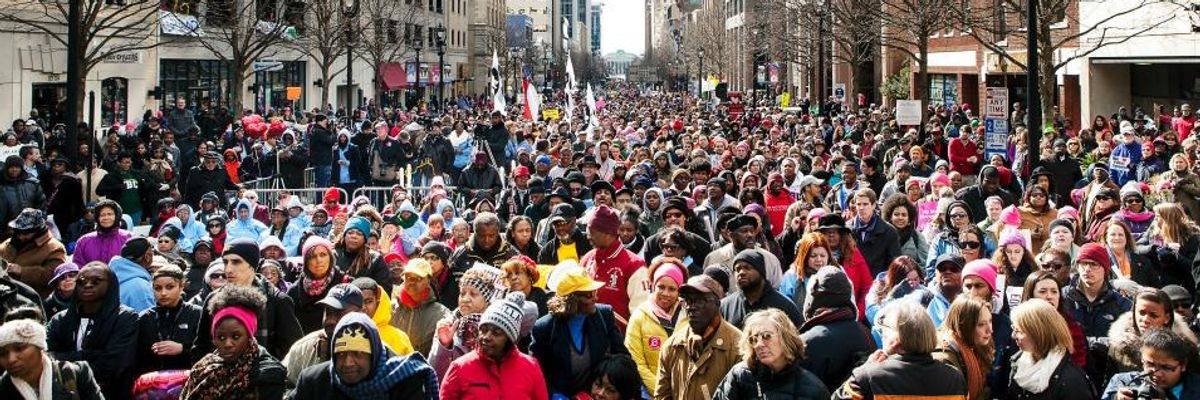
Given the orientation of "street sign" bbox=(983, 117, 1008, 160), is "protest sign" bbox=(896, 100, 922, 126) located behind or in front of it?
behind

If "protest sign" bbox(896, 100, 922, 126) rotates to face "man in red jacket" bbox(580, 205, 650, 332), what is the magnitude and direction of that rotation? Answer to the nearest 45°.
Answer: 0° — it already faces them

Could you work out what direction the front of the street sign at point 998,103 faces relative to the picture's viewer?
facing the viewer

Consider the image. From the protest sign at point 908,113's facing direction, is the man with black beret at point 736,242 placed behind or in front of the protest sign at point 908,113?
in front

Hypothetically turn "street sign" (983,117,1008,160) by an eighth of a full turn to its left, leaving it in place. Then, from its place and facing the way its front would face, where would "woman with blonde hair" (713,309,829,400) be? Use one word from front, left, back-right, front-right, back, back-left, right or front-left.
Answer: front-right

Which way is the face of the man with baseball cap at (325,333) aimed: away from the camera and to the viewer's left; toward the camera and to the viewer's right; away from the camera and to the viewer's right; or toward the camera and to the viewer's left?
toward the camera and to the viewer's left

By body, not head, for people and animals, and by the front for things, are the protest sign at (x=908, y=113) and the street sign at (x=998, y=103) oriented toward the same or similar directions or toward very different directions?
same or similar directions

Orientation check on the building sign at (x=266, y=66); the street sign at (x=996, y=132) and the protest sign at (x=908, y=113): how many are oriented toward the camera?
3

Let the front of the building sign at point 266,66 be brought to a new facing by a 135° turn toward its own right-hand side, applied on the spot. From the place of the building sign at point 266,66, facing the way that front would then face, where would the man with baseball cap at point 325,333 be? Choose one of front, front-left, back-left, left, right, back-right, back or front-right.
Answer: back-left

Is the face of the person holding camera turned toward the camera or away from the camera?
toward the camera

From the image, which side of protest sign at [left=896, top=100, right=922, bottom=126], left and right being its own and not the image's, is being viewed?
front
